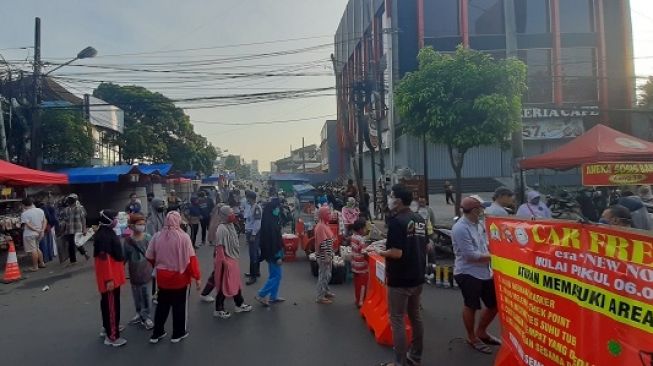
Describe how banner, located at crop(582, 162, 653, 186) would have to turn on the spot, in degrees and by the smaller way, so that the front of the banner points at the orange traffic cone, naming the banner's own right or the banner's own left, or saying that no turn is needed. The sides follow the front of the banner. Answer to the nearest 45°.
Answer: approximately 45° to the banner's own right

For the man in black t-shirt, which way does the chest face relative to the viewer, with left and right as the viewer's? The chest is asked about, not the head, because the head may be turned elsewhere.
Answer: facing away from the viewer and to the left of the viewer

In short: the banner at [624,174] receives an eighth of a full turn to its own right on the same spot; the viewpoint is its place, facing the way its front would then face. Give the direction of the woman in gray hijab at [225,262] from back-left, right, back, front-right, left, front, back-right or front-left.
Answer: front

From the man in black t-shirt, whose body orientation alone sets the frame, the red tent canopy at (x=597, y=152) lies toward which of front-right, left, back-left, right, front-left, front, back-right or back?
right

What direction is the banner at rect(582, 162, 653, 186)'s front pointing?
toward the camera

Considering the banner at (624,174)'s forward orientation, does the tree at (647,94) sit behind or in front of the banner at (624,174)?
behind
